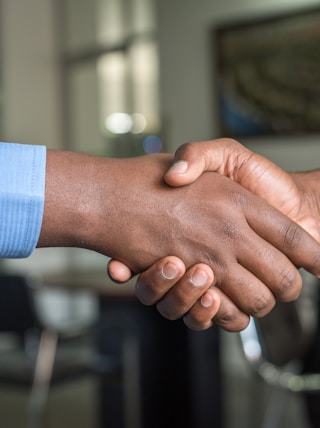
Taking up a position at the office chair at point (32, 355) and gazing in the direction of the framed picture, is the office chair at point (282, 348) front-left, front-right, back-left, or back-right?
front-right

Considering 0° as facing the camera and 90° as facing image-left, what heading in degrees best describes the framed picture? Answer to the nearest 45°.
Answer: approximately 45°

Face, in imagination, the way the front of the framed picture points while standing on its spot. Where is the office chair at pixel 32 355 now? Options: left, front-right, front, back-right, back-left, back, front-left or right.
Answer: front

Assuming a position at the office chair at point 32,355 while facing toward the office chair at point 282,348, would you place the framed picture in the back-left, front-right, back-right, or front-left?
front-left

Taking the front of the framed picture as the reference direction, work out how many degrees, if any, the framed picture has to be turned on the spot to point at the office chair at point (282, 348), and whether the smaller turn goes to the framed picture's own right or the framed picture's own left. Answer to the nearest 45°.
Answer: approximately 45° to the framed picture's own left
